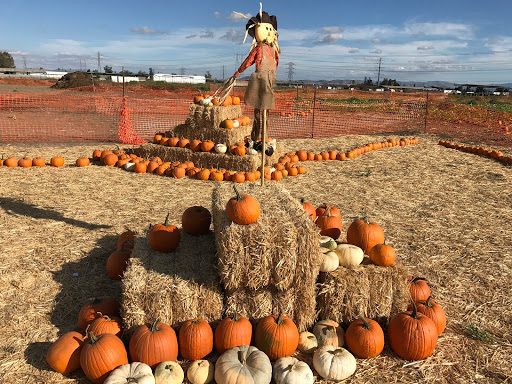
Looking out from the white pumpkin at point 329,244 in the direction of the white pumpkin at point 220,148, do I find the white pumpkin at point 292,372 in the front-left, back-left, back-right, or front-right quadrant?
back-left

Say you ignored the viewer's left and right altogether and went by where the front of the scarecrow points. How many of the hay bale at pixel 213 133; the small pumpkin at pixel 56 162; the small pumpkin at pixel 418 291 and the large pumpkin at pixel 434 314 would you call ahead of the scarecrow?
2

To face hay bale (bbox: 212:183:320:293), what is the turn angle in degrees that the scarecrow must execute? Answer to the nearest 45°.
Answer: approximately 45° to its right

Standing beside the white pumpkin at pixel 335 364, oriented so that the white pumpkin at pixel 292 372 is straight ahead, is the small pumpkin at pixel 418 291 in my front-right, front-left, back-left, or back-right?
back-right

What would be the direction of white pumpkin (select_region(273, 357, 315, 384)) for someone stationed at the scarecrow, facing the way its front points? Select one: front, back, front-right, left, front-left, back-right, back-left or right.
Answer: front-right

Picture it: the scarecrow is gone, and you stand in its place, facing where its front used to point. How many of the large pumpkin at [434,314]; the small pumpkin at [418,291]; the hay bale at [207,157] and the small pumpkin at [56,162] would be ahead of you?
2

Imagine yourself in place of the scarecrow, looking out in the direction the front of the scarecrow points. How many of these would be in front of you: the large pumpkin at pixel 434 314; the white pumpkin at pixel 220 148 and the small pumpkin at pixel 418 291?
2

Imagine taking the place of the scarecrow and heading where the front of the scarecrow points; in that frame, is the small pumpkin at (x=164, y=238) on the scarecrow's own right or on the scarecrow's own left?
on the scarecrow's own right

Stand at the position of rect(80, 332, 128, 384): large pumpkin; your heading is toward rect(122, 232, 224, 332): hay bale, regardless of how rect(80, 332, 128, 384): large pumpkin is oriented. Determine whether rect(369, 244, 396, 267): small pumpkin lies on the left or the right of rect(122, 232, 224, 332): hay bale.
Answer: right

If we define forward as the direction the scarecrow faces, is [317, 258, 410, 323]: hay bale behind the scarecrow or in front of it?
in front

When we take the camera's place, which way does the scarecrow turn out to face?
facing the viewer and to the right of the viewer

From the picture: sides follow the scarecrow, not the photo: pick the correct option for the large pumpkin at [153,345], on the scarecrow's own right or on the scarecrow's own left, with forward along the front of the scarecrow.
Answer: on the scarecrow's own right

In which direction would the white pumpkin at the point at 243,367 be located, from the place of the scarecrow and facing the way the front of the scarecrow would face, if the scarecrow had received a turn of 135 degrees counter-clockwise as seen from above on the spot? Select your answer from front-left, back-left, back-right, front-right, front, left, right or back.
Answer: back

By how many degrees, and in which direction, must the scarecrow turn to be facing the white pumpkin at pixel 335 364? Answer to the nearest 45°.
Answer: approximately 45° to its right

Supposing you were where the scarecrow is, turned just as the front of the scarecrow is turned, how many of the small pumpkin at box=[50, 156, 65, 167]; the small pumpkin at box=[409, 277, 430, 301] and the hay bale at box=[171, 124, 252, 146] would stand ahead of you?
1

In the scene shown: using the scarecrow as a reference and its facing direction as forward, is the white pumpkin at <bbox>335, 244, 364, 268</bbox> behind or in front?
in front

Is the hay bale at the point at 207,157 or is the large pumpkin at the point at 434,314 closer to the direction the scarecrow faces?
the large pumpkin
